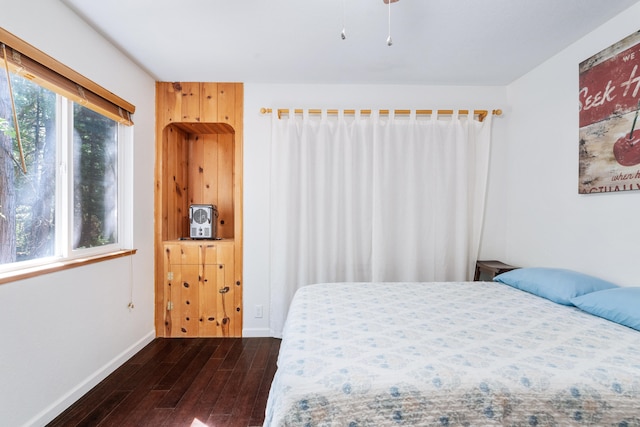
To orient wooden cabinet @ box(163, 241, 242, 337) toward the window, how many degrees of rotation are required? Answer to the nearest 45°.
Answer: approximately 45° to its right

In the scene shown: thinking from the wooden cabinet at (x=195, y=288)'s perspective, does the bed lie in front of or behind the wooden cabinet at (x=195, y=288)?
in front

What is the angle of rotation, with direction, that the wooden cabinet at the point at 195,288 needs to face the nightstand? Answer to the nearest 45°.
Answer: approximately 45° to its left

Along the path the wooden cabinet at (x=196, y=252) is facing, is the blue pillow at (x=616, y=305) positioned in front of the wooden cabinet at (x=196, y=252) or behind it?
in front

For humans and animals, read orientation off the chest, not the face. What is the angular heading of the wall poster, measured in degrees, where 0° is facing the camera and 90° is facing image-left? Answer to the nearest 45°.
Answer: approximately 45°

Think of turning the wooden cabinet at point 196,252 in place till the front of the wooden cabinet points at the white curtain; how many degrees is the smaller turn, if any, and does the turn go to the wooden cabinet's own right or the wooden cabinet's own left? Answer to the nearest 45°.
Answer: approximately 45° to the wooden cabinet's own left

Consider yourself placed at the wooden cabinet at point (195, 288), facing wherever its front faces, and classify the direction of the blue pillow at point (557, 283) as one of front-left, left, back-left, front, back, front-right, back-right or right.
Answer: front-left

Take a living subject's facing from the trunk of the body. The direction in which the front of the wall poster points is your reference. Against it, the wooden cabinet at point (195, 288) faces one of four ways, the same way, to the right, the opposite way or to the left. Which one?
to the left

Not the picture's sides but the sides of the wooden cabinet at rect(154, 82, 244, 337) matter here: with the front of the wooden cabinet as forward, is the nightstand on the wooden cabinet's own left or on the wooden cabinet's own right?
on the wooden cabinet's own left

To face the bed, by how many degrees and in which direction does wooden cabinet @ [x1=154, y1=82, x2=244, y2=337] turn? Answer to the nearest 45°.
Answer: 0° — it already faces it
